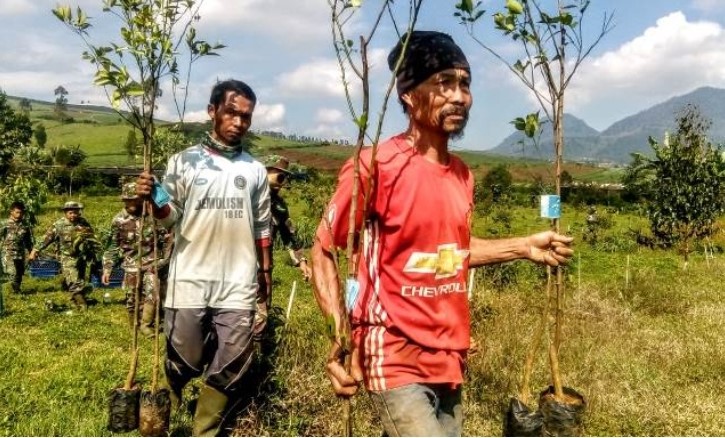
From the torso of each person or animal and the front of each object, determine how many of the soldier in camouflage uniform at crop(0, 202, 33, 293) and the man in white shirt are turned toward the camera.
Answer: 2

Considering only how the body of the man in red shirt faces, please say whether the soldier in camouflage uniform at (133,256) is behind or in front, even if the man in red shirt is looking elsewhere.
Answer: behind

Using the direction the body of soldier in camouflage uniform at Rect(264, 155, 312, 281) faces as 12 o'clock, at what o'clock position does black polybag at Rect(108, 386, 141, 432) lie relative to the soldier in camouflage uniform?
The black polybag is roughly at 2 o'clock from the soldier in camouflage uniform.

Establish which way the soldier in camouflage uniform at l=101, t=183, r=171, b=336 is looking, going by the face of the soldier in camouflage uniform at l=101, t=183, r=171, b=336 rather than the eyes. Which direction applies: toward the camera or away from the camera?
toward the camera

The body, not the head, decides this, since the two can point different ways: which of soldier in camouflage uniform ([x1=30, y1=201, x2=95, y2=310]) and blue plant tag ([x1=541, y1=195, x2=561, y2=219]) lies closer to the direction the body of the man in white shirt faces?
the blue plant tag

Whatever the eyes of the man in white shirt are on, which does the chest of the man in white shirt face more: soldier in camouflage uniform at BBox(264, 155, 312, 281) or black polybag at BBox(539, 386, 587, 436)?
the black polybag

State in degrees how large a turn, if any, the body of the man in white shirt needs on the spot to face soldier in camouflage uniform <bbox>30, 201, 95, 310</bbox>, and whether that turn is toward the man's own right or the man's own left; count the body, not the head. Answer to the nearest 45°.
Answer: approximately 180°

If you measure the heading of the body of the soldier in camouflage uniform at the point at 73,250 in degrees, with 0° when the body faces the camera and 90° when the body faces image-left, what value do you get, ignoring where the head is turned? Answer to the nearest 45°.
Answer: approximately 0°

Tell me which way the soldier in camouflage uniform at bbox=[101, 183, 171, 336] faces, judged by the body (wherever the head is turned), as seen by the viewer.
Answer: toward the camera

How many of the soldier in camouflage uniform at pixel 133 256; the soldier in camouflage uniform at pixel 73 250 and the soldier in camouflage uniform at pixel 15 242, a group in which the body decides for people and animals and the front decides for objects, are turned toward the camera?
3

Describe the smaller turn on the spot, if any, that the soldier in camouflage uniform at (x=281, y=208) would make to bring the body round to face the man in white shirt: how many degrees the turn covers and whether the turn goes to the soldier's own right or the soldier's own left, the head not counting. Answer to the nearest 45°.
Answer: approximately 45° to the soldier's own right

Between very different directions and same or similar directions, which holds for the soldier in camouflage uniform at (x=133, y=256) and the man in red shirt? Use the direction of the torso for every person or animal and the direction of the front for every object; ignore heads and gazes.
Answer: same or similar directions

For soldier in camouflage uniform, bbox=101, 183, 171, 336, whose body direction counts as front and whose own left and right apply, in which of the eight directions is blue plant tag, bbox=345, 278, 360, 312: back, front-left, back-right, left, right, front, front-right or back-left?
front

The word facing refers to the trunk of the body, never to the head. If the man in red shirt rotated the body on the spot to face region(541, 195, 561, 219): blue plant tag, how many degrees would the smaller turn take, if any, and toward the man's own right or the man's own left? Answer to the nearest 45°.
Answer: approximately 90° to the man's own left

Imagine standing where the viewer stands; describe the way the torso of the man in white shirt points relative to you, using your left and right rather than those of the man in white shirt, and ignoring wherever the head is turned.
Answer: facing the viewer
